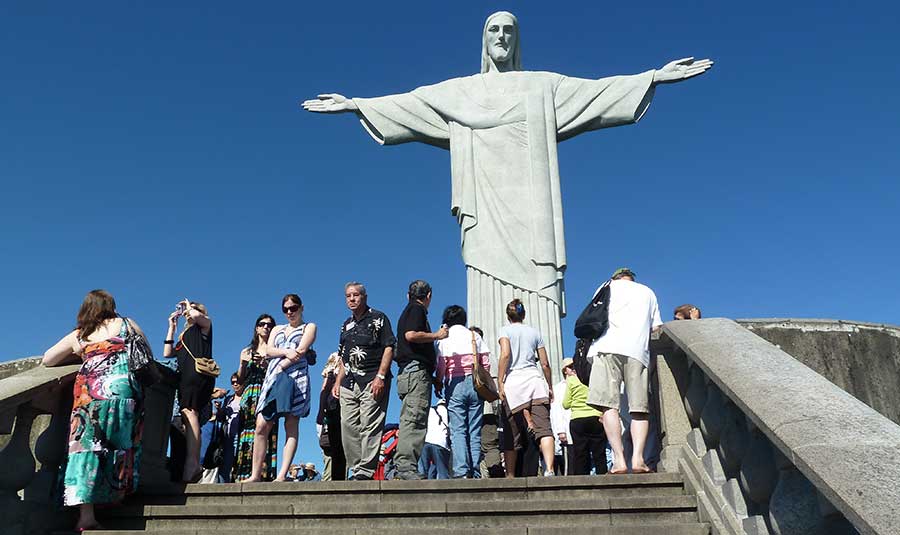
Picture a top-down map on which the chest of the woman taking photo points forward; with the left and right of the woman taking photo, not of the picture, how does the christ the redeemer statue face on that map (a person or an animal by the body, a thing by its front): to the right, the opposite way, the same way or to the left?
the same way

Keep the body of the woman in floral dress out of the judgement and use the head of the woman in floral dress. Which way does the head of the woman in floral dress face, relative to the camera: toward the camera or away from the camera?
away from the camera

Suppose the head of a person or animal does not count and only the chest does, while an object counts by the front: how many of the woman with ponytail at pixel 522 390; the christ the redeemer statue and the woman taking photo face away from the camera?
1

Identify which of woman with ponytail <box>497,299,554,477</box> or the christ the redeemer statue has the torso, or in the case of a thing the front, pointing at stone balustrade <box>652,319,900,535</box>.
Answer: the christ the redeemer statue

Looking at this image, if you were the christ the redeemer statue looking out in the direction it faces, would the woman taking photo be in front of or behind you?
in front

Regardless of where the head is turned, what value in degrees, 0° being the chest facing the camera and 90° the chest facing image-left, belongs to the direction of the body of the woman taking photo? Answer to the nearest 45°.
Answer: approximately 45°

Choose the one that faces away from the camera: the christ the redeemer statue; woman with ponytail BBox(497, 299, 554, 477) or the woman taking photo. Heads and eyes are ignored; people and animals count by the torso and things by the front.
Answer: the woman with ponytail

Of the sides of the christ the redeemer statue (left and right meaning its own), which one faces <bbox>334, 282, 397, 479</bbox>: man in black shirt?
front

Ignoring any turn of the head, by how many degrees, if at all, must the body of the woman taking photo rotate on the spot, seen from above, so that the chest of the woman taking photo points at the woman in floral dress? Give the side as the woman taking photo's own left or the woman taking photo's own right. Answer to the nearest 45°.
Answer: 0° — they already face them

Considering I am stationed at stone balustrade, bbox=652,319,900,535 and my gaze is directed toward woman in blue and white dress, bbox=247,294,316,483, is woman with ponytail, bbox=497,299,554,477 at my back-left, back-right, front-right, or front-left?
front-right

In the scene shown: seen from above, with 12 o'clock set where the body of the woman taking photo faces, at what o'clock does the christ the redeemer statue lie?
The christ the redeemer statue is roughly at 6 o'clock from the woman taking photo.

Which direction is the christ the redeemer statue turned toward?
toward the camera

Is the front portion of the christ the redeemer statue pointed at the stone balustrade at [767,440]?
yes

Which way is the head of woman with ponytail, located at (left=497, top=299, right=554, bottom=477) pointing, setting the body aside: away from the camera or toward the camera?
away from the camera

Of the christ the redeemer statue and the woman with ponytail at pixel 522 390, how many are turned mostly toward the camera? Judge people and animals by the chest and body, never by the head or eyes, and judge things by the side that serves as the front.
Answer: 1

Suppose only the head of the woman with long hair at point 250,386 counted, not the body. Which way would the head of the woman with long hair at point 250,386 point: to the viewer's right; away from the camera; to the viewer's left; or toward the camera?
toward the camera

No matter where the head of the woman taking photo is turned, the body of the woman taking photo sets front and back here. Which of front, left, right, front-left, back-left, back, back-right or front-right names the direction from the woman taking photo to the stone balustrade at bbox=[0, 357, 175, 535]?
front

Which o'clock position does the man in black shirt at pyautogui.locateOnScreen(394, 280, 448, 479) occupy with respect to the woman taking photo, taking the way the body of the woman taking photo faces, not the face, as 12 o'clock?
The man in black shirt is roughly at 8 o'clock from the woman taking photo.

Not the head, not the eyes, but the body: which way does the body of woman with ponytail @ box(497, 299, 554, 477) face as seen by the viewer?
away from the camera

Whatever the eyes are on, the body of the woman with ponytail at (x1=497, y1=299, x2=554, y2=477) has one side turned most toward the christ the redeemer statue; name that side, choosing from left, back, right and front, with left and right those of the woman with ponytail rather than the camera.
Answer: front
